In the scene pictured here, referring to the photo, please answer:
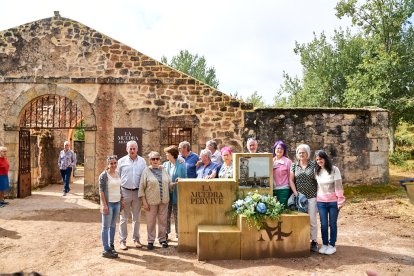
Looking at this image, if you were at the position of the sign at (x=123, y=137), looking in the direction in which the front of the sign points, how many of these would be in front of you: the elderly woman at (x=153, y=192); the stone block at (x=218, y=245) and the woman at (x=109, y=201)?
3

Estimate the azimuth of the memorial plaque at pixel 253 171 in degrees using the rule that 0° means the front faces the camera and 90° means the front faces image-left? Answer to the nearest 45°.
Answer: approximately 0°

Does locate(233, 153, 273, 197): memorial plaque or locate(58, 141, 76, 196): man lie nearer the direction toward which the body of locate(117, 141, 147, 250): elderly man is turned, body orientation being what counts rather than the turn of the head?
the memorial plaque

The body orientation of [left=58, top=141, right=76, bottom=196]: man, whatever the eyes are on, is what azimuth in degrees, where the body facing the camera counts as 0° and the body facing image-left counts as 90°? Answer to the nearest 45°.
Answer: approximately 0°

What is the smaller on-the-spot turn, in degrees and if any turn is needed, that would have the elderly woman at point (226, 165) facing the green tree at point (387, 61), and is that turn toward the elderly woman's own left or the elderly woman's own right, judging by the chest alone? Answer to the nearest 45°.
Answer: approximately 135° to the elderly woman's own left

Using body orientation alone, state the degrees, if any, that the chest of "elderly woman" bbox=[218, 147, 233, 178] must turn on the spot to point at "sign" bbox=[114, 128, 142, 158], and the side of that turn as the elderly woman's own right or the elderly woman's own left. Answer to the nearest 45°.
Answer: approximately 135° to the elderly woman's own right
